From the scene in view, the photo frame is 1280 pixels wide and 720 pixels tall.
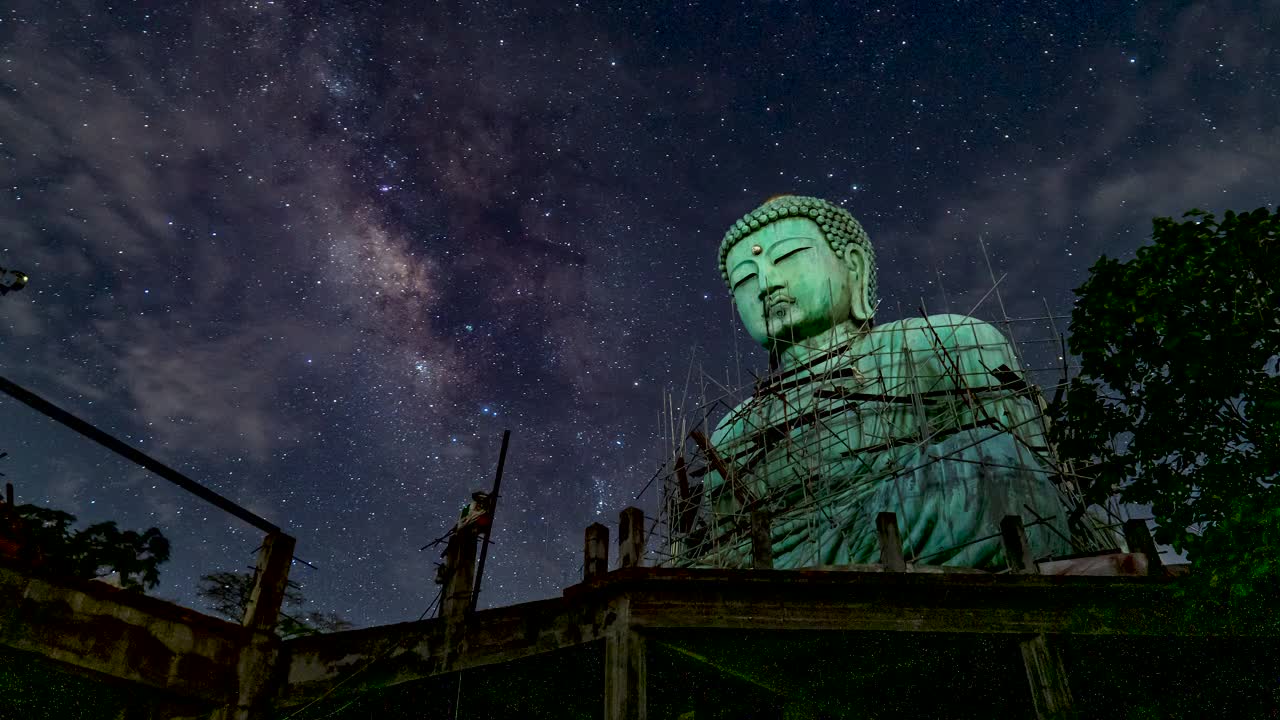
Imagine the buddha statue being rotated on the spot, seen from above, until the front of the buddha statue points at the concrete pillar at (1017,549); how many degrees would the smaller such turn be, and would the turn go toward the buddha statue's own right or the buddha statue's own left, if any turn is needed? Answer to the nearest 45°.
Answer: approximately 45° to the buddha statue's own left

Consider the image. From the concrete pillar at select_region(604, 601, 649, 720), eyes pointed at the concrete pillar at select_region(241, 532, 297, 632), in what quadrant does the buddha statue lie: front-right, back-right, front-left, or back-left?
back-right

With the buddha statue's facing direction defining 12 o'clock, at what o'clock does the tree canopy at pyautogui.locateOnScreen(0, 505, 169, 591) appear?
The tree canopy is roughly at 1 o'clock from the buddha statue.

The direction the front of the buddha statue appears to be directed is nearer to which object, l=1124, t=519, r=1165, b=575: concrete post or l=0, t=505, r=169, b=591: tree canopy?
the tree canopy

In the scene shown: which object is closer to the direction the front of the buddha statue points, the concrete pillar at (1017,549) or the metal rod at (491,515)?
the metal rod

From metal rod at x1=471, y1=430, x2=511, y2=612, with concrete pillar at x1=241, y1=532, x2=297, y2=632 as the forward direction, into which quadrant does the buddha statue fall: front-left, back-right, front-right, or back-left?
back-right

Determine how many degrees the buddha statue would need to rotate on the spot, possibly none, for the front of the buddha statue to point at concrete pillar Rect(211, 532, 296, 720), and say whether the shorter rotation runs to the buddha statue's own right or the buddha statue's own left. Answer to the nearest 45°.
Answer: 0° — it already faces it

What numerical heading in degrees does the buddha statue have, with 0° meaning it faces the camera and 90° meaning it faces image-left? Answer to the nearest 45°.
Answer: approximately 45°
